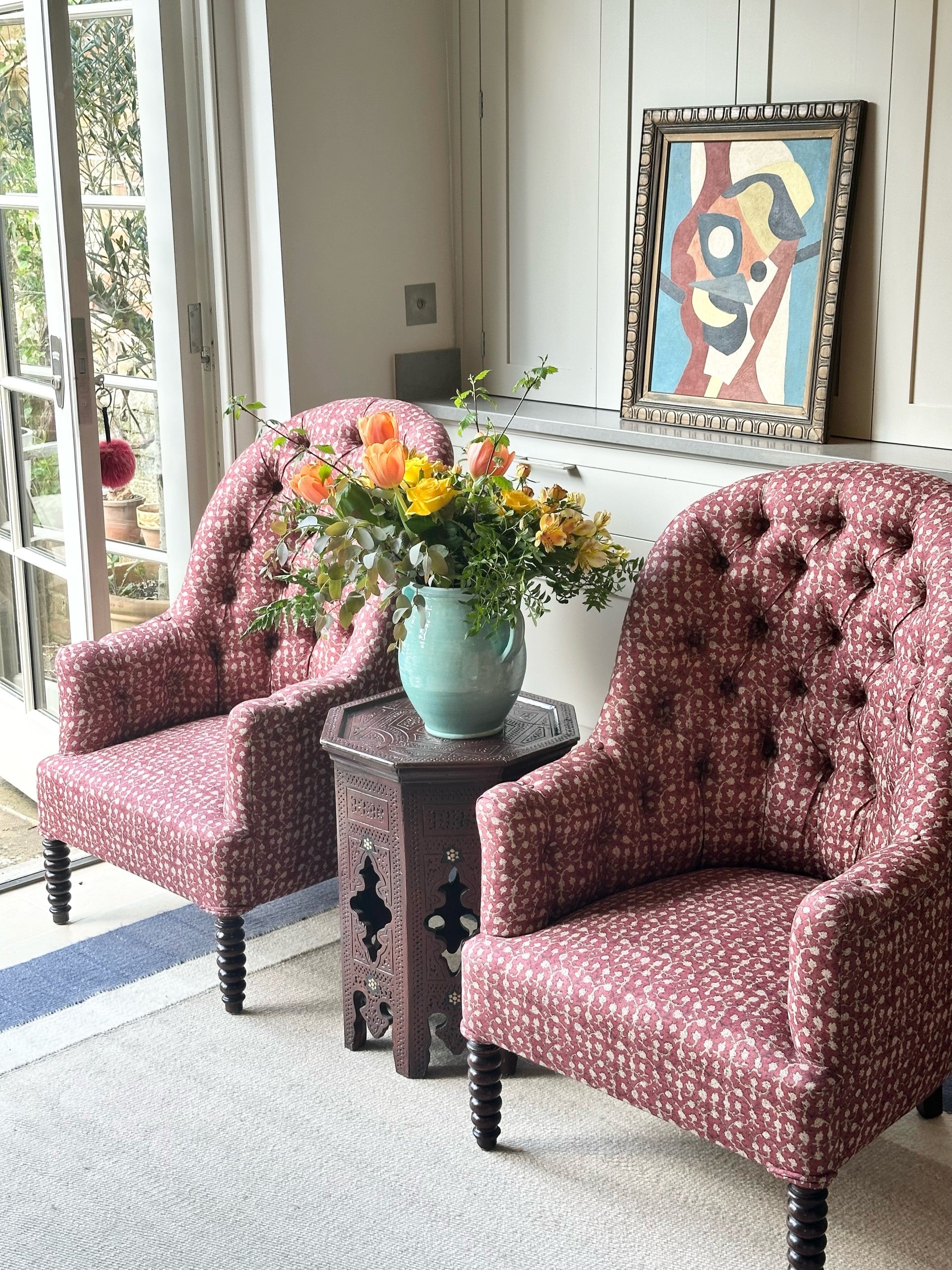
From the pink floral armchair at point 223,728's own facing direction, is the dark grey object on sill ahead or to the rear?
to the rear

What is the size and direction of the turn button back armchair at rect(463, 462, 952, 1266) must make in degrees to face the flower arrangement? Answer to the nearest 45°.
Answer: approximately 45° to its right

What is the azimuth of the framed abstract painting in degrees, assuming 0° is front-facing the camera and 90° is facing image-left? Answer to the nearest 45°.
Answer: approximately 45°

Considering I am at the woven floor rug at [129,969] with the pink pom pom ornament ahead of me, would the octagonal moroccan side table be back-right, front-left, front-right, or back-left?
back-right

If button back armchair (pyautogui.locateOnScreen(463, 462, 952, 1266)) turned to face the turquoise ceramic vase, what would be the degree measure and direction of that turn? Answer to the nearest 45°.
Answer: approximately 45° to its right

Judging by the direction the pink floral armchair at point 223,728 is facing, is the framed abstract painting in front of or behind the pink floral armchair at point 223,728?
behind

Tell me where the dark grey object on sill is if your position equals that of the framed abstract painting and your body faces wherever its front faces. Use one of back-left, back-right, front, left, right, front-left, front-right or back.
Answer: right

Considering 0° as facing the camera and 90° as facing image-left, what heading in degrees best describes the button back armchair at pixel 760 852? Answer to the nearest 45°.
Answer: approximately 45°
